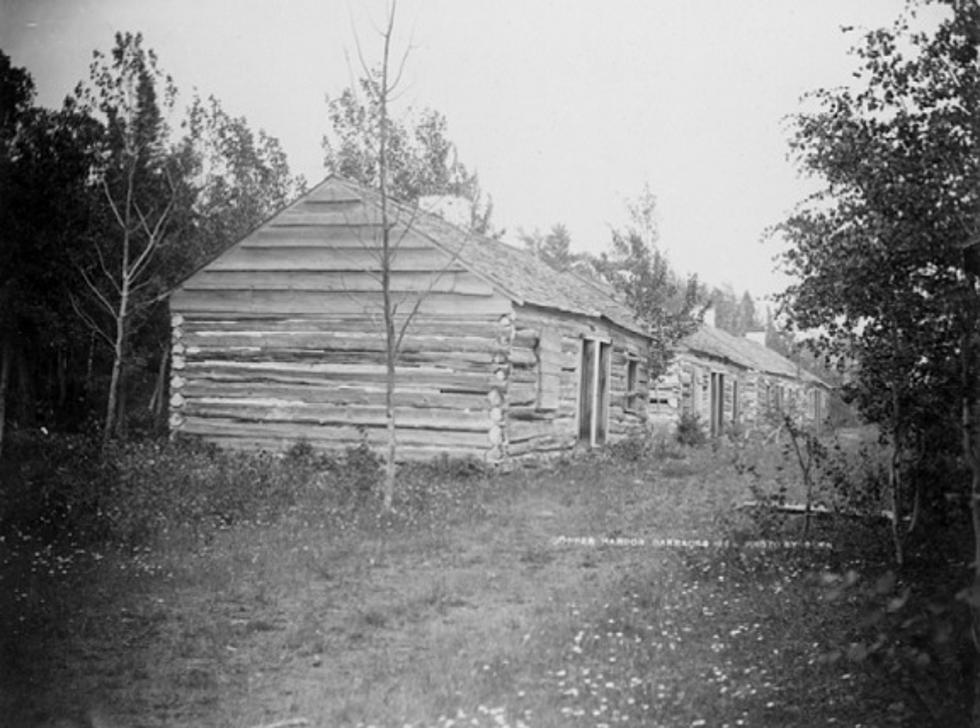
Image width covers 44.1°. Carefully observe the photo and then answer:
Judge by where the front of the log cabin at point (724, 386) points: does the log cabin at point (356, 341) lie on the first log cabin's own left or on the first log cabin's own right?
on the first log cabin's own right

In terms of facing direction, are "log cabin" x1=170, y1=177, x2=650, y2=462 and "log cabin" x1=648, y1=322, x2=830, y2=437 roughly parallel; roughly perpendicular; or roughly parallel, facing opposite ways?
roughly parallel

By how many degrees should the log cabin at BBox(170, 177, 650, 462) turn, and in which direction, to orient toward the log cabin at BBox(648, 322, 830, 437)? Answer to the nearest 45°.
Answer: approximately 90° to its left

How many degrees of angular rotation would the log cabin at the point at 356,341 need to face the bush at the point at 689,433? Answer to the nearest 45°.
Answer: approximately 90° to its left

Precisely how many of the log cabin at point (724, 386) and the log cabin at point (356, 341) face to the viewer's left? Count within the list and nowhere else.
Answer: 0

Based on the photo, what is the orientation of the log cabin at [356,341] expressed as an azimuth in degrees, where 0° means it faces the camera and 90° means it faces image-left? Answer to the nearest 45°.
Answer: approximately 315°

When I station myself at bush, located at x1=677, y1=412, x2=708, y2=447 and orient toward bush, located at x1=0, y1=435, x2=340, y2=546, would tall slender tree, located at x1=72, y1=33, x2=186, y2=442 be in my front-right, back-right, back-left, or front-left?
front-right

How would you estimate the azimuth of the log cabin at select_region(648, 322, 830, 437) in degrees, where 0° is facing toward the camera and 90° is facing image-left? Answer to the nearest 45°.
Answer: approximately 315°
